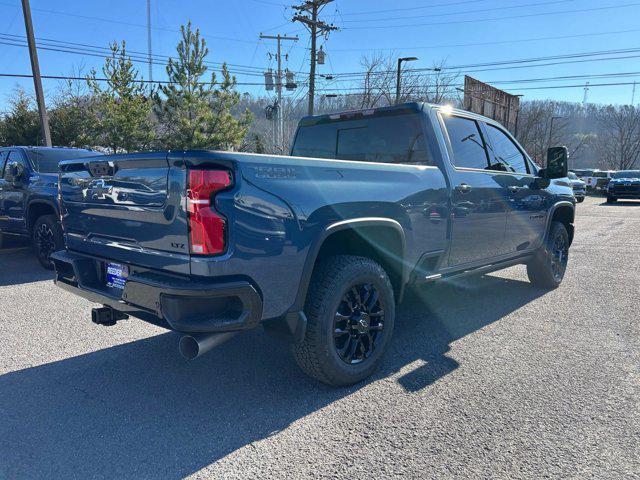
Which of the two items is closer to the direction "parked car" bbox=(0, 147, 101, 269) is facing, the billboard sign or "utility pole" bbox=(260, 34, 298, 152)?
the billboard sign

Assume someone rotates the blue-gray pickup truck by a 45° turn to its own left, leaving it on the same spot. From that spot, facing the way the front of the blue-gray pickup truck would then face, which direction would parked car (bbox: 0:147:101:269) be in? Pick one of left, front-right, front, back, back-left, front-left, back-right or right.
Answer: front-left

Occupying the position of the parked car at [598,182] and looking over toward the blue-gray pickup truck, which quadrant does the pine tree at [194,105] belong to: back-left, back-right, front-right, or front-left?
front-right

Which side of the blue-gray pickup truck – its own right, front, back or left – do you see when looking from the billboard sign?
front

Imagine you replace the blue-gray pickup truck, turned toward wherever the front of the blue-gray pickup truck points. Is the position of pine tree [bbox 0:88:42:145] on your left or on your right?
on your left

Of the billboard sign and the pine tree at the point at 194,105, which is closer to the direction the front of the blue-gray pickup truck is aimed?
the billboard sign

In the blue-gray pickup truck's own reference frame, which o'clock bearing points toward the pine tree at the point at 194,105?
The pine tree is roughly at 10 o'clock from the blue-gray pickup truck.

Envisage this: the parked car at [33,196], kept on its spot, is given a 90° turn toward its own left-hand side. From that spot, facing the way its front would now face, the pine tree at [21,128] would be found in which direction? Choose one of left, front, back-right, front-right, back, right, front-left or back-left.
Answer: front-left

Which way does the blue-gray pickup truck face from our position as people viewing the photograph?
facing away from the viewer and to the right of the viewer

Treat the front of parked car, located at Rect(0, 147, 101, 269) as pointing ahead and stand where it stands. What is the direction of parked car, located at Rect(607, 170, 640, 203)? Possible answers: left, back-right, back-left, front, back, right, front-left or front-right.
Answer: front-left

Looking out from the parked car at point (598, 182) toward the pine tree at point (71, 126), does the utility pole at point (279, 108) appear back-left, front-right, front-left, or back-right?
front-right

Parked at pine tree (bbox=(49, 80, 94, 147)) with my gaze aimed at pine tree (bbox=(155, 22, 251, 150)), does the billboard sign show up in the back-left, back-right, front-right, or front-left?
front-left

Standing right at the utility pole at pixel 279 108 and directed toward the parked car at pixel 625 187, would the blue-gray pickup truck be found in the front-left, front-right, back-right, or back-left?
front-right

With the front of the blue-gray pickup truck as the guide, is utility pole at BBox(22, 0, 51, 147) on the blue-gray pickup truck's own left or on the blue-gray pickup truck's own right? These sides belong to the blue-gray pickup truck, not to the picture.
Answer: on the blue-gray pickup truck's own left

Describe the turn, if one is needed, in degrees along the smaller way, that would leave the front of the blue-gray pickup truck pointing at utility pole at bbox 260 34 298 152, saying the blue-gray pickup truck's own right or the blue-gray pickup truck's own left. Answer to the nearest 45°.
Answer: approximately 45° to the blue-gray pickup truck's own left

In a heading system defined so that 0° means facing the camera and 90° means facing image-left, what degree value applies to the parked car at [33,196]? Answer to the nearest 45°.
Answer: approximately 315°
